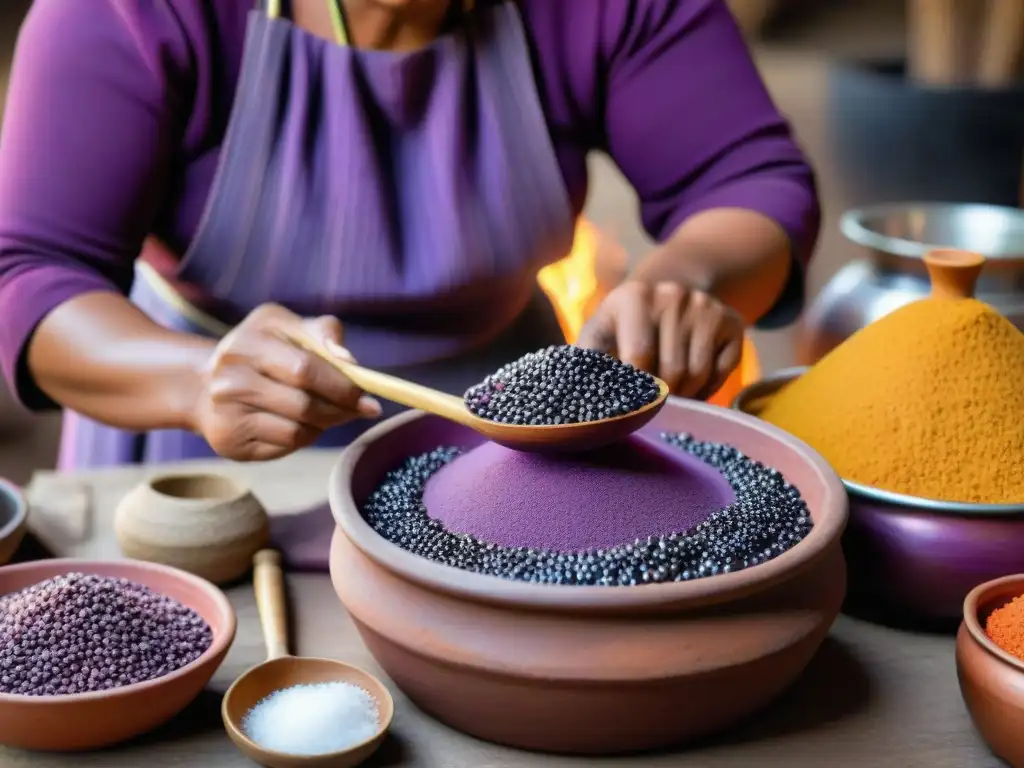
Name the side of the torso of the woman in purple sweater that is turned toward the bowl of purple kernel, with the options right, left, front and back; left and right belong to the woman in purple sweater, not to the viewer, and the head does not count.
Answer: front

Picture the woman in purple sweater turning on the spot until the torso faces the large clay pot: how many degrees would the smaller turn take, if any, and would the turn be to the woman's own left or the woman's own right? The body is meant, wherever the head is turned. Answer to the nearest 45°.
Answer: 0° — they already face it

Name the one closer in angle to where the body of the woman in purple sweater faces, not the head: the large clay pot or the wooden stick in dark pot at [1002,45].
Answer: the large clay pot

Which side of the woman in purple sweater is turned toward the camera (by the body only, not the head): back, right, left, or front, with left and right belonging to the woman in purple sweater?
front

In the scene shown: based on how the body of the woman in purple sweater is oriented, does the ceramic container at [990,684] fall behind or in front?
in front

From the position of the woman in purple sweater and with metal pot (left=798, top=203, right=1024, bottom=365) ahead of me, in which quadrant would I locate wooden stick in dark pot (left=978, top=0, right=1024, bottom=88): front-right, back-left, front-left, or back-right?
front-left

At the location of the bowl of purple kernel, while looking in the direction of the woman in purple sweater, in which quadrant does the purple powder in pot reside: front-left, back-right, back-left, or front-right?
front-right

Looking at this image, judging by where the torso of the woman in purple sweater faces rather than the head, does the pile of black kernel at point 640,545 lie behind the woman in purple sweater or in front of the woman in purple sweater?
in front

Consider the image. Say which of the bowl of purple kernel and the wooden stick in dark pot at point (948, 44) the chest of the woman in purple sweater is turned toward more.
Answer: the bowl of purple kernel

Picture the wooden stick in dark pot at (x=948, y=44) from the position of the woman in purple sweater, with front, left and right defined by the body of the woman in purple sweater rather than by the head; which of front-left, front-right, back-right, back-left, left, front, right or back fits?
back-left

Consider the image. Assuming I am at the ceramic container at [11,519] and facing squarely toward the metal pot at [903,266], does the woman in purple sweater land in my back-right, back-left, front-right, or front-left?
front-left
